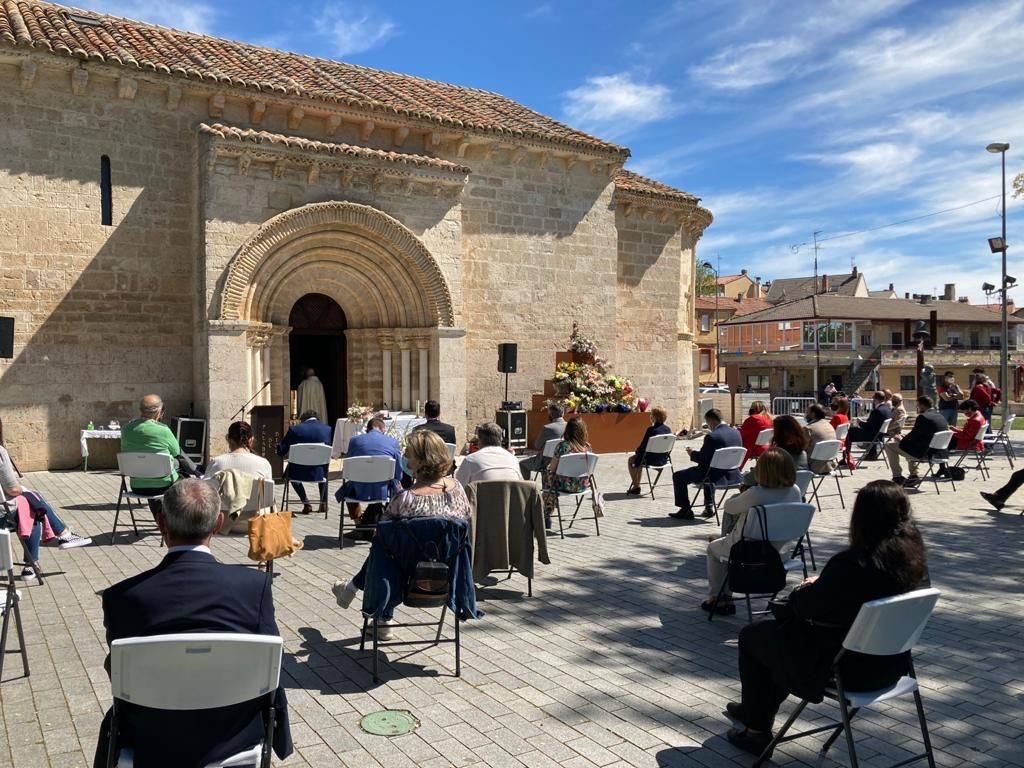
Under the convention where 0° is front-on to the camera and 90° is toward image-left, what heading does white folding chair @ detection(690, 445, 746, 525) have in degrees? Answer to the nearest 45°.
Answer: approximately 135°

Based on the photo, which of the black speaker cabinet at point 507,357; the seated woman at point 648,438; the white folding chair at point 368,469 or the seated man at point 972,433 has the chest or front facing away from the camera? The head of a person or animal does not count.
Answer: the white folding chair

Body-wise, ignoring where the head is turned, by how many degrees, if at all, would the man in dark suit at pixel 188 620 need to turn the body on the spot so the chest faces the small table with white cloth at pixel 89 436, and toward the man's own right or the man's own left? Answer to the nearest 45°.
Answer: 0° — they already face it

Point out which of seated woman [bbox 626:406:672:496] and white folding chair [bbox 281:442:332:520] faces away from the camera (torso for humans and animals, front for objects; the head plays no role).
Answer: the white folding chair

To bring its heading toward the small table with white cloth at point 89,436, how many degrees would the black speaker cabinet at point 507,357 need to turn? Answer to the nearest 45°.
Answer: approximately 45° to its right

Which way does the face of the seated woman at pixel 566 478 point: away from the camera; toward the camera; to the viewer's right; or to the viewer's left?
away from the camera

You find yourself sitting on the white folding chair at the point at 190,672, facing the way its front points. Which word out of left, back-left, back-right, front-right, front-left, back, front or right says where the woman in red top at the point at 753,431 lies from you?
front-right

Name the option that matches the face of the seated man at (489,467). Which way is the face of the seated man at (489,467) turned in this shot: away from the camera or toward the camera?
away from the camera

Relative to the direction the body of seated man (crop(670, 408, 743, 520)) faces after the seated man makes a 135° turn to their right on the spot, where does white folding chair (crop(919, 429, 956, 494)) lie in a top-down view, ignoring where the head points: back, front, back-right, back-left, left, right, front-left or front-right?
front-left

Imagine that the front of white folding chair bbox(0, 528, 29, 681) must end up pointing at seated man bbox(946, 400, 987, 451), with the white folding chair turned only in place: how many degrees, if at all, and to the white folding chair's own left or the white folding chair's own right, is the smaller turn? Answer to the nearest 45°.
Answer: approximately 45° to the white folding chair's own right

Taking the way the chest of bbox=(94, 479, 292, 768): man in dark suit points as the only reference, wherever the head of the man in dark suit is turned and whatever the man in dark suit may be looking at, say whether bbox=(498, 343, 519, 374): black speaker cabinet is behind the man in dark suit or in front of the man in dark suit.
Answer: in front

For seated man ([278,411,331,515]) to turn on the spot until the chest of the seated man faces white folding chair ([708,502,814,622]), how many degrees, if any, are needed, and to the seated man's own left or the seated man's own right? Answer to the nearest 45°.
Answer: approximately 135° to the seated man's own right

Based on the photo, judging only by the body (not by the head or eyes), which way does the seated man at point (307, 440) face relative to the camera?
away from the camera

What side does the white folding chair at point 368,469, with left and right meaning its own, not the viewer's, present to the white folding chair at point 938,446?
right

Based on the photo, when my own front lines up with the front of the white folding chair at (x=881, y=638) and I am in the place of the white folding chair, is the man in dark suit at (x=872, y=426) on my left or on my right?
on my right

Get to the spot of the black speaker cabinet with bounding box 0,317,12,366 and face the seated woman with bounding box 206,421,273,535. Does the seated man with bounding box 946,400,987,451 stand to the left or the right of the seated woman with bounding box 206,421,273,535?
left

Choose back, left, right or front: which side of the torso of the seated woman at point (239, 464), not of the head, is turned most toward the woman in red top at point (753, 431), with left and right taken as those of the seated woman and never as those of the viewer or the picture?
right
